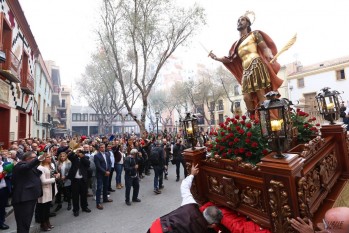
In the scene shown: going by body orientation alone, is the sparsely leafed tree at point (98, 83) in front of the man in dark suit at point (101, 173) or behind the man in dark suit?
behind

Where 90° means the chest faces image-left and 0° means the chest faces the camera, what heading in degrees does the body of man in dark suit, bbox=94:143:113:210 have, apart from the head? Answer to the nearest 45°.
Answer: approximately 315°

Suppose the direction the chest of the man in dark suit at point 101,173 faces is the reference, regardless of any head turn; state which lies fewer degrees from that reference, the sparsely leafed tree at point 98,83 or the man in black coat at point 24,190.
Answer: the man in black coat

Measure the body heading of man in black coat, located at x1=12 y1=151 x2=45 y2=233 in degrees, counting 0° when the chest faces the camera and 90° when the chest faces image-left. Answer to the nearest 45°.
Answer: approximately 270°
